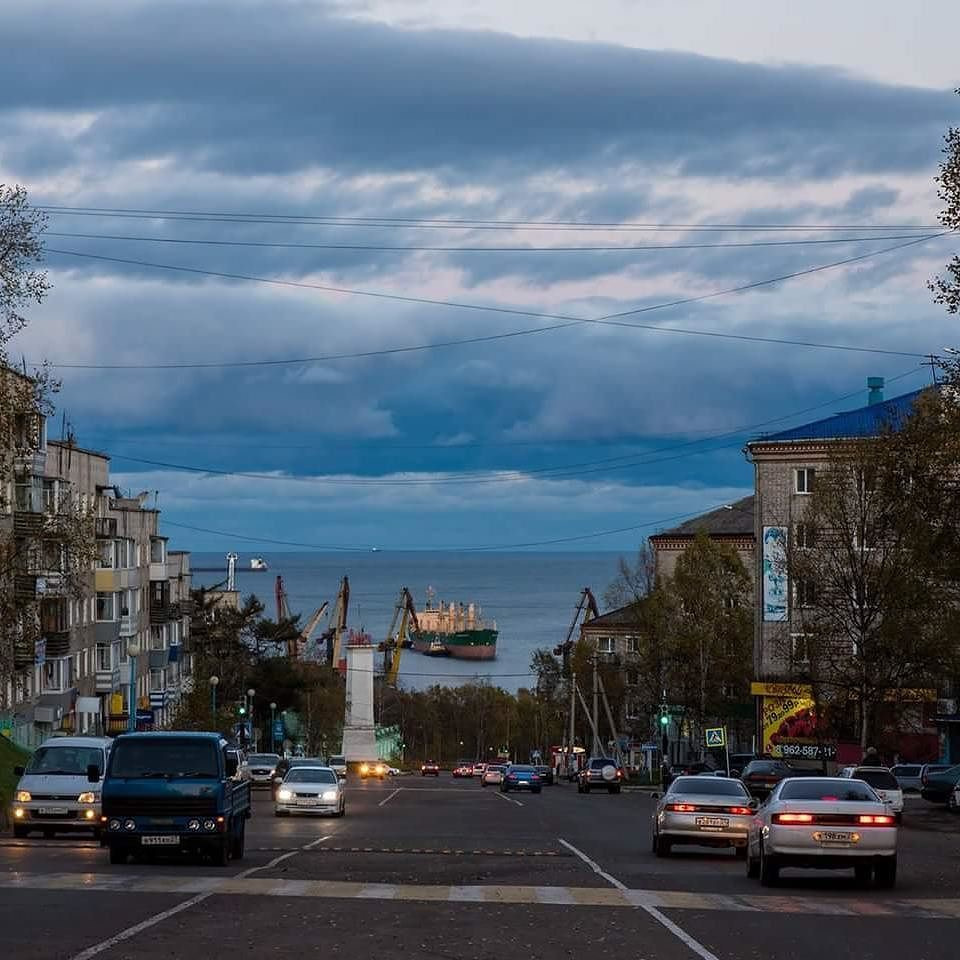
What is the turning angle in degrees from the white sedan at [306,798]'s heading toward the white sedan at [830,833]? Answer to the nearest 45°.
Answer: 0° — it already faces it

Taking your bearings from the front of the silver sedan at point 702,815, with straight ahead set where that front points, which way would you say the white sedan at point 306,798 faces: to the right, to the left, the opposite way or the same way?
the opposite way

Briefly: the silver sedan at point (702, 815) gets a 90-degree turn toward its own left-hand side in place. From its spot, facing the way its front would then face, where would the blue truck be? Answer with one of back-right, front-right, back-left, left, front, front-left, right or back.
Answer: front-left

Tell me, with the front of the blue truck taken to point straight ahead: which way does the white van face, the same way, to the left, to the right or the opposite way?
the same way

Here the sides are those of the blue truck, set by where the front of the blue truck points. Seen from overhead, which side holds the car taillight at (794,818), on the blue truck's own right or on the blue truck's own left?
on the blue truck's own left

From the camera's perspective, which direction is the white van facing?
toward the camera

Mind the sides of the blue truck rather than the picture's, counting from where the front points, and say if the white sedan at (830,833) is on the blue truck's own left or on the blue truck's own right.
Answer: on the blue truck's own left

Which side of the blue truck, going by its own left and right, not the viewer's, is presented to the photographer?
front

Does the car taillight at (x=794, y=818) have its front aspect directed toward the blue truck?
no

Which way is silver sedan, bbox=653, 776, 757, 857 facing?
away from the camera

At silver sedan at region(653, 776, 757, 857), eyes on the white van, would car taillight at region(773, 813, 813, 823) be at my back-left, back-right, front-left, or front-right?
back-left

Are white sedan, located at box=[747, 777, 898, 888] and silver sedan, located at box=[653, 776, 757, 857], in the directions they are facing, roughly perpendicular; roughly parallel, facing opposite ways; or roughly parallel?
roughly parallel

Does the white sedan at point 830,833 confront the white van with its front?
no

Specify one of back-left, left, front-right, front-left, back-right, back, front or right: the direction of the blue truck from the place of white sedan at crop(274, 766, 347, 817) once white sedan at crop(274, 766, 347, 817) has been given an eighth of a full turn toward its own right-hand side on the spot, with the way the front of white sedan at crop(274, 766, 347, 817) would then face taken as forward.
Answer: front-left
